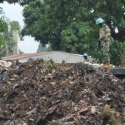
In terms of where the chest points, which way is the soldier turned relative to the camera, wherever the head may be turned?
to the viewer's left

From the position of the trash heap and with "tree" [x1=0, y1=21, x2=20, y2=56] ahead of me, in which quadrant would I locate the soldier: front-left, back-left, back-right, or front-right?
front-right

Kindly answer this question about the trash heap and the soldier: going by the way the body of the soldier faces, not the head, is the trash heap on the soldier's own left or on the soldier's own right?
on the soldier's own left
